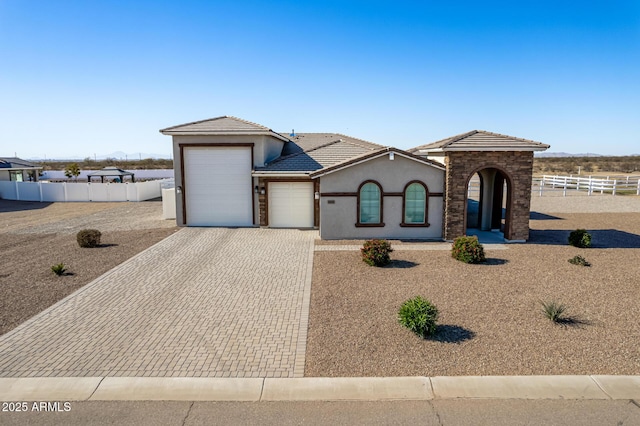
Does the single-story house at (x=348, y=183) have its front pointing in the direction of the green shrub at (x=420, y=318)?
yes

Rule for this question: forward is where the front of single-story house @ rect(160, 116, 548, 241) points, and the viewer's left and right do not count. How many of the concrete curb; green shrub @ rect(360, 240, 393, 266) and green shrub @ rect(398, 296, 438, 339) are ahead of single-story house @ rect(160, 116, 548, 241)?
3

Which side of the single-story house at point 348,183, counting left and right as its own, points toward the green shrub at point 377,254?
front

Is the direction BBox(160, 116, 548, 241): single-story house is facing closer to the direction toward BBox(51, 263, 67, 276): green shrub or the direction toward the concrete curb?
the concrete curb

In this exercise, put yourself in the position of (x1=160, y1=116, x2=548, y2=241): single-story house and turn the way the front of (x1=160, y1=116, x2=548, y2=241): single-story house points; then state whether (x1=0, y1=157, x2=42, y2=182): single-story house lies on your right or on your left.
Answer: on your right

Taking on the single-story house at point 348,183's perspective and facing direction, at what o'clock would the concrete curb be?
The concrete curb is roughly at 12 o'clock from the single-story house.

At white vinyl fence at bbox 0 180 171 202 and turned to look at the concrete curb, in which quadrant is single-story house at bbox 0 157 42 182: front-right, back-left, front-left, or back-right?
back-right

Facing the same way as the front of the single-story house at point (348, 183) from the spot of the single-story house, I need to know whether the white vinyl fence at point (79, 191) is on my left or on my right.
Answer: on my right

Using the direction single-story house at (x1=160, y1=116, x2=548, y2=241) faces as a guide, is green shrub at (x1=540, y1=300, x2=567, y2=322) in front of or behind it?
in front

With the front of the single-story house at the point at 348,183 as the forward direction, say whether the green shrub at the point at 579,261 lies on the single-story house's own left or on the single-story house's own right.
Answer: on the single-story house's own left

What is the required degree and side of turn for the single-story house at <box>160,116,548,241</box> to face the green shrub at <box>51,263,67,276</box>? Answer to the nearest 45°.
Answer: approximately 45° to its right

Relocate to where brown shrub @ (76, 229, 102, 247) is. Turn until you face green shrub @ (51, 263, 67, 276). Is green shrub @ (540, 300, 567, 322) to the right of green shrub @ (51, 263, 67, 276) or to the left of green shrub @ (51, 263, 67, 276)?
left

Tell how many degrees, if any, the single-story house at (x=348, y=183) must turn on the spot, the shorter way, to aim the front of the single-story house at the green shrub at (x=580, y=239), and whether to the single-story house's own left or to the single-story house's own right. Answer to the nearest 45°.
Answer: approximately 90° to the single-story house's own left

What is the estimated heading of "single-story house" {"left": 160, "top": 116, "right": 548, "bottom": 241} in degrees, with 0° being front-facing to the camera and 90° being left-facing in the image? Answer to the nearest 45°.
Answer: approximately 0°

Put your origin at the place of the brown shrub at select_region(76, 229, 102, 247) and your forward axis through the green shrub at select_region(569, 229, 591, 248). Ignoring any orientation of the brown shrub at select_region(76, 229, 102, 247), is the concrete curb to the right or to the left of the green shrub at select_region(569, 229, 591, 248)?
right
